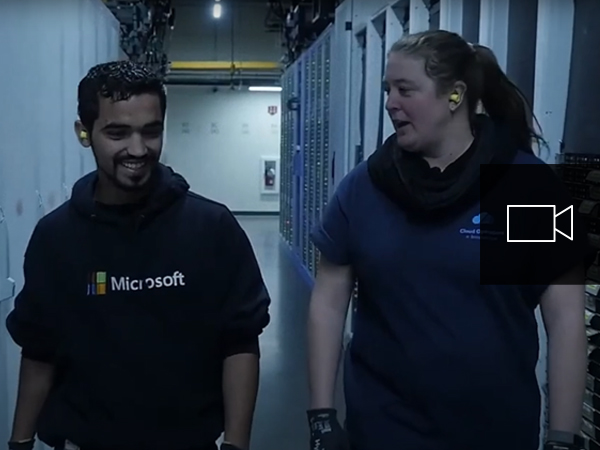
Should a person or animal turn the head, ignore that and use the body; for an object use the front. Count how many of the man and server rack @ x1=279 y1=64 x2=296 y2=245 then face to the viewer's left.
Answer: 1

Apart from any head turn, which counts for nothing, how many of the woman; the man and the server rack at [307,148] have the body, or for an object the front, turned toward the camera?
2

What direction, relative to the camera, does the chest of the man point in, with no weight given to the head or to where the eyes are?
toward the camera

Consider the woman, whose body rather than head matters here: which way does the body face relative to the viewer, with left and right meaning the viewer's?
facing the viewer

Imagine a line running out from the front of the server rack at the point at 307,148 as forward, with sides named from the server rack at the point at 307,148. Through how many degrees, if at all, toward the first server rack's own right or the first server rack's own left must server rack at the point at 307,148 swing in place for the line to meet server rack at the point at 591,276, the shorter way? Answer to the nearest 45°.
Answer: approximately 90° to the first server rack's own left

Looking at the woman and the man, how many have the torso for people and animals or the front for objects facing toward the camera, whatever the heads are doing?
2

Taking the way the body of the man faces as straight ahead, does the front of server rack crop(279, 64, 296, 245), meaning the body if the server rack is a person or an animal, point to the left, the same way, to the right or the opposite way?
to the right

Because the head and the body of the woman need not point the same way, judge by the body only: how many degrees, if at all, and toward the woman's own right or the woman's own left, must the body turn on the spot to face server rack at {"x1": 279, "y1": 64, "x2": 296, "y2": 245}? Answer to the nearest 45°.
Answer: approximately 180°

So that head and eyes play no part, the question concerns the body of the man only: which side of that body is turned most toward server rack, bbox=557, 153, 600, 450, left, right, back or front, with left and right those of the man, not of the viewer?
left

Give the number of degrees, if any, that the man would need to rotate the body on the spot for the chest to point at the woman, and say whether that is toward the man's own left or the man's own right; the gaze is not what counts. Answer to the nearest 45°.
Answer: approximately 90° to the man's own left

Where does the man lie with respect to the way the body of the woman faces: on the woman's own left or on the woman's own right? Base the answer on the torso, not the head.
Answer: on the woman's own right

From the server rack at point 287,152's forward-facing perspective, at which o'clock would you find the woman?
The woman is roughly at 9 o'clock from the server rack.

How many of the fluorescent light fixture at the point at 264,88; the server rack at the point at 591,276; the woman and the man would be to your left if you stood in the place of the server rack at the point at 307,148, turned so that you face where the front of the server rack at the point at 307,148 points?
3

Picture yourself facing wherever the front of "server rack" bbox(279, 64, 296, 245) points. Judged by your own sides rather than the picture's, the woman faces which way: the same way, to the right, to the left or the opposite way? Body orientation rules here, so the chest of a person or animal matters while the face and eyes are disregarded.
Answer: to the left

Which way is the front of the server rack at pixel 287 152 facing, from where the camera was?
facing to the left of the viewer

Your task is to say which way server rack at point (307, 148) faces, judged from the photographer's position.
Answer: facing to the left of the viewer

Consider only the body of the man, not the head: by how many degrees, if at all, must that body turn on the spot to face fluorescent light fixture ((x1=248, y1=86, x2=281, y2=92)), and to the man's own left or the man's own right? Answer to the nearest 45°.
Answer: approximately 180°
